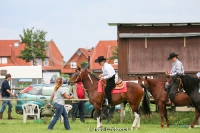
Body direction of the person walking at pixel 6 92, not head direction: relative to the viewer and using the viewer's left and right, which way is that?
facing to the right of the viewer

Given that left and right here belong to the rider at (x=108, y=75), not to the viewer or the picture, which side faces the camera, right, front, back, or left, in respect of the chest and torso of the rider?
left

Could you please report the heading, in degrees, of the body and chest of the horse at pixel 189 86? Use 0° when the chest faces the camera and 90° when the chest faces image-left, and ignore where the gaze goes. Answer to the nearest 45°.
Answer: approximately 90°

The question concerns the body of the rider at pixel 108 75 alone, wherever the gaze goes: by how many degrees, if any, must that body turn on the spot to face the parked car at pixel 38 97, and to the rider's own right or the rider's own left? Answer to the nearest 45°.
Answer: approximately 45° to the rider's own right
